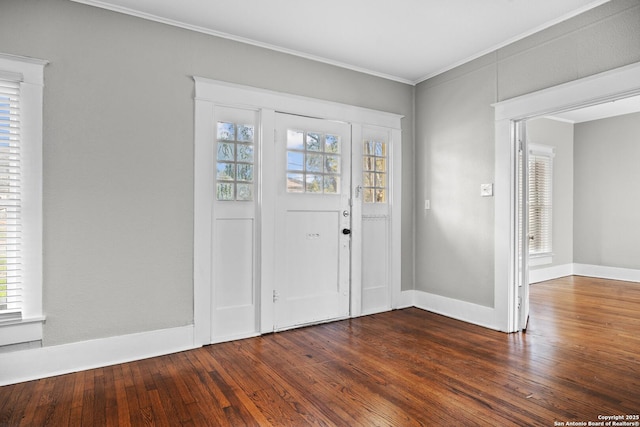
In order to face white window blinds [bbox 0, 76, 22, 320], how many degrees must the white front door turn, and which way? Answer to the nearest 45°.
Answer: approximately 90° to its right

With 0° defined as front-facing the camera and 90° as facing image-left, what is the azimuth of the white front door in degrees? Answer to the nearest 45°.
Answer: approximately 315°

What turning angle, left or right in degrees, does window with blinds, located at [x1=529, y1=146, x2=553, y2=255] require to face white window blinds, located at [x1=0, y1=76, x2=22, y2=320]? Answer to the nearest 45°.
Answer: approximately 90° to its right

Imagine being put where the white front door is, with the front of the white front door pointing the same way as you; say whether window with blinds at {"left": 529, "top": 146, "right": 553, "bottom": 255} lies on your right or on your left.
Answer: on your left

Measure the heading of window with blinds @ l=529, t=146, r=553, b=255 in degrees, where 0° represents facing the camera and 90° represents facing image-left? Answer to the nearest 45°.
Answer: approximately 315°
